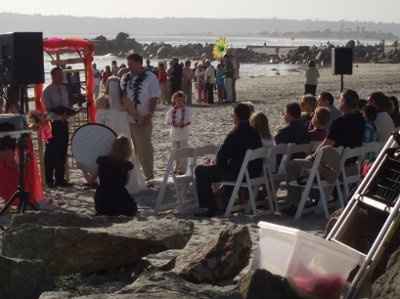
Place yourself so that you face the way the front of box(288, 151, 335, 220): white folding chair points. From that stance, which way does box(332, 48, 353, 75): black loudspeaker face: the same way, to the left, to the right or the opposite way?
to the left

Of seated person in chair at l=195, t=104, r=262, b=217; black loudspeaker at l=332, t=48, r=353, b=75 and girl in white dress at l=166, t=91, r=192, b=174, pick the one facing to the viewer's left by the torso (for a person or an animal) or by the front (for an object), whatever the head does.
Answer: the seated person in chair

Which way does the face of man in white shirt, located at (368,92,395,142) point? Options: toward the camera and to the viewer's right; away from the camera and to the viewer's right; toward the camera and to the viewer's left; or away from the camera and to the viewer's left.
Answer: away from the camera and to the viewer's left

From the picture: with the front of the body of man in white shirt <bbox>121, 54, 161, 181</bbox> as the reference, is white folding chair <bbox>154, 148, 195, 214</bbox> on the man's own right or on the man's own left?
on the man's own left

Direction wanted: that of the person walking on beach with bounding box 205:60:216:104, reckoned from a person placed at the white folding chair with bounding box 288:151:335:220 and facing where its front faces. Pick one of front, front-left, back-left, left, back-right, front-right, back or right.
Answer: right

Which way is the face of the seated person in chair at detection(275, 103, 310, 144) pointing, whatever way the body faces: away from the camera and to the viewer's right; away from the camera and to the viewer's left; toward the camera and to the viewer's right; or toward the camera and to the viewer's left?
away from the camera and to the viewer's left

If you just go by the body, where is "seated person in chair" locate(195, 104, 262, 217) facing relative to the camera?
to the viewer's left

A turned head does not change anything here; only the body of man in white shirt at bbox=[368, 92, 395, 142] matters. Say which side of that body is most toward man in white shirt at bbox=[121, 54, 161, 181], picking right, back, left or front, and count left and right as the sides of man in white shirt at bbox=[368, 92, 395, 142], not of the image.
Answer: front

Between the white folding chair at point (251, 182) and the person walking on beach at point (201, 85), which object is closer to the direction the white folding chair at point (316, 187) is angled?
the white folding chair

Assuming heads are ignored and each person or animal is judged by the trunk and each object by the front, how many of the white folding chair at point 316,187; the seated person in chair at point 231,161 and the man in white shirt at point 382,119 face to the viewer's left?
3

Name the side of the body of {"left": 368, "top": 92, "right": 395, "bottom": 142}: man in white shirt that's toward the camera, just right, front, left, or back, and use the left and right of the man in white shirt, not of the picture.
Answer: left

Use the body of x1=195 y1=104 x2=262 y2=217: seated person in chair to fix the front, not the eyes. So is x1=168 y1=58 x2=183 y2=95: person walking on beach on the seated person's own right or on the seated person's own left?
on the seated person's own right

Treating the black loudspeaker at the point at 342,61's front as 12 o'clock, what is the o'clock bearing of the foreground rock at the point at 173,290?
The foreground rock is roughly at 12 o'clock from the black loudspeaker.

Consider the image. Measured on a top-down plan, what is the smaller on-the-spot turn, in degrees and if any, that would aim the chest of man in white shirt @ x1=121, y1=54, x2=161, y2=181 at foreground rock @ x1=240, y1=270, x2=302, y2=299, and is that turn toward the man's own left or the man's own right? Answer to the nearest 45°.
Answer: approximately 45° to the man's own left

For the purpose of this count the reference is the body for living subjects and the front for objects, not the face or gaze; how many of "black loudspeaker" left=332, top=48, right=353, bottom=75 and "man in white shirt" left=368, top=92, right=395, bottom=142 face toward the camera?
1
